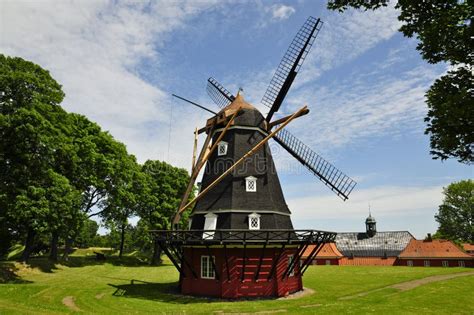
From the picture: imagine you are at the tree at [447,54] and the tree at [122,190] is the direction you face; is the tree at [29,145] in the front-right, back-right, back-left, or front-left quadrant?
front-left

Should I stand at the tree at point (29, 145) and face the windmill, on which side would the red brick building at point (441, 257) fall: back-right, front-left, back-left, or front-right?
front-left

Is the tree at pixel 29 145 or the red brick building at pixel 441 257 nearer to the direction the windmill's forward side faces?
the red brick building

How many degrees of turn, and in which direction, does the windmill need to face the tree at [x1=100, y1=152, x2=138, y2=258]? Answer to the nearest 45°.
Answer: approximately 90° to its left

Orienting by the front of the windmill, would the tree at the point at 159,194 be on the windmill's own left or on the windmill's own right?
on the windmill's own left

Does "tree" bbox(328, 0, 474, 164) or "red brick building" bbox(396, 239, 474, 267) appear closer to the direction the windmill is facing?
the red brick building

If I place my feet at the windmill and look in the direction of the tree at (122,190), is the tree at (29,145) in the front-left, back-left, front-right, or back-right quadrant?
front-left

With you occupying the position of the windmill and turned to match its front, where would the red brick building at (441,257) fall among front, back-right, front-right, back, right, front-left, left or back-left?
front

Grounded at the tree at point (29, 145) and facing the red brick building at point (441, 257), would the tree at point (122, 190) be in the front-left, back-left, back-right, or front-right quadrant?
front-left

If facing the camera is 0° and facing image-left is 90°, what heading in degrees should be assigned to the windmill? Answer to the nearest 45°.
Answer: approximately 225°

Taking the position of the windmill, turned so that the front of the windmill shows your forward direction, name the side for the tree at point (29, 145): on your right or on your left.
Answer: on your left

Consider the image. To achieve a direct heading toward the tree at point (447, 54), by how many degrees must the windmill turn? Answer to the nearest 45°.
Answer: approximately 90° to its right
